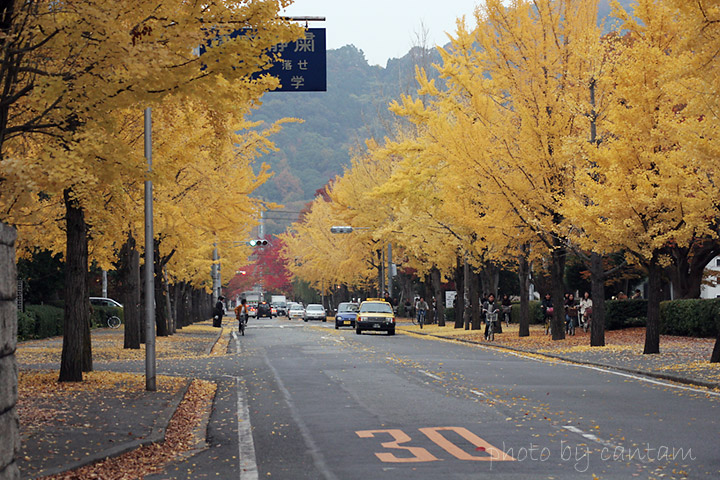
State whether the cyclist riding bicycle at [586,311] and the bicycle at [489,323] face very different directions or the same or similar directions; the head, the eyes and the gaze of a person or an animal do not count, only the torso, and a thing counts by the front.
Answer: same or similar directions

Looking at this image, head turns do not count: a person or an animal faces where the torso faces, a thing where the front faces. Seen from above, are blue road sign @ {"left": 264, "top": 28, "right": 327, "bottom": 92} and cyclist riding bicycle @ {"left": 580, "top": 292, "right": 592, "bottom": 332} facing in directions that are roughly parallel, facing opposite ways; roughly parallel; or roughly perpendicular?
roughly parallel

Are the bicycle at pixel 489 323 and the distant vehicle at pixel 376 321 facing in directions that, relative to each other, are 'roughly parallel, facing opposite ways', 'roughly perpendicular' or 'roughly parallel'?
roughly parallel

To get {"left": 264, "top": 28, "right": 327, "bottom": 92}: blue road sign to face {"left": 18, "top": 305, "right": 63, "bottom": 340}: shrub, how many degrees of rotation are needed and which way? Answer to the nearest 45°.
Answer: approximately 135° to its right

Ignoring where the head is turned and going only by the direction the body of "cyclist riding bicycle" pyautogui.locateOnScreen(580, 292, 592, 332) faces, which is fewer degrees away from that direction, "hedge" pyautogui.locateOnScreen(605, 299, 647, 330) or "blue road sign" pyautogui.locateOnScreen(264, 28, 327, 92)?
the blue road sign

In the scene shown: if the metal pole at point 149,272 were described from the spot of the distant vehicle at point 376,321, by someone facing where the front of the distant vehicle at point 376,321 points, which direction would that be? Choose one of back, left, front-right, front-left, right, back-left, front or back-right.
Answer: front

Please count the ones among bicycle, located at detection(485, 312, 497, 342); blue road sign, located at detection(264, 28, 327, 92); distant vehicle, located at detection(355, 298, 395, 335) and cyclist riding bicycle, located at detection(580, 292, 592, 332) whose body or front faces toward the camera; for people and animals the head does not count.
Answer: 4

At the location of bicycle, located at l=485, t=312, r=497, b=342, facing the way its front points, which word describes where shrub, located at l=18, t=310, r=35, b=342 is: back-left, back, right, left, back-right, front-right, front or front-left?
right

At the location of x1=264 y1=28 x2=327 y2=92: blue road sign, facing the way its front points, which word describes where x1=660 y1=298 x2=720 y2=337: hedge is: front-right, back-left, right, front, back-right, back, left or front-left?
back-left

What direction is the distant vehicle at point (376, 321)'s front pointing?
toward the camera

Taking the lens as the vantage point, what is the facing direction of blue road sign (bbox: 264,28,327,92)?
facing the viewer

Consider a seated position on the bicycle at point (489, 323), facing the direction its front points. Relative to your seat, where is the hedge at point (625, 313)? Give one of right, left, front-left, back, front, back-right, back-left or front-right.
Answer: back-left

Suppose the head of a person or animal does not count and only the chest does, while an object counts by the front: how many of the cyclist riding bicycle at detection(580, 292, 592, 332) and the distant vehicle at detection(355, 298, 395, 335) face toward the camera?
2

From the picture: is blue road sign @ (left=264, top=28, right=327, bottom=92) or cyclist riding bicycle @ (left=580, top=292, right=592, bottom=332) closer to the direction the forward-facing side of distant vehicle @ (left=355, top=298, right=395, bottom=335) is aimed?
the blue road sign
